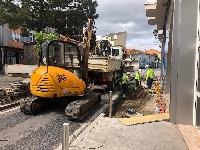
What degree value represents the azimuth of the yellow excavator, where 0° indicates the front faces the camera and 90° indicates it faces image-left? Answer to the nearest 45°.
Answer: approximately 225°

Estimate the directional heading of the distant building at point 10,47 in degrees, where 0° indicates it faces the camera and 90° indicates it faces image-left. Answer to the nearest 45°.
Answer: approximately 315°

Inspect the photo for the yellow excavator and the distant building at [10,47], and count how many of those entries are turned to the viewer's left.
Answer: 0

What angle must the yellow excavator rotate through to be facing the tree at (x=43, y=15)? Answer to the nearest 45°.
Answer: approximately 45° to its left

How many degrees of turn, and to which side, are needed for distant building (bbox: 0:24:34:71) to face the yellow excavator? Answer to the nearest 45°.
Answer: approximately 45° to its right

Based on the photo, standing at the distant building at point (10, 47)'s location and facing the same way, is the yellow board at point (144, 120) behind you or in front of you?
in front
